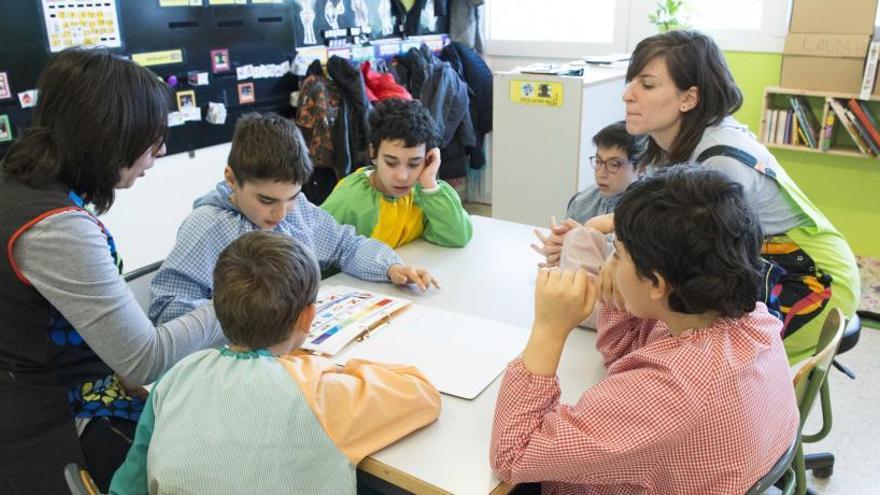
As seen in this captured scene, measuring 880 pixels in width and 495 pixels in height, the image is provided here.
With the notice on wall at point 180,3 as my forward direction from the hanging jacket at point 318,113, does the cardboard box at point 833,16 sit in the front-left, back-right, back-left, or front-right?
back-left

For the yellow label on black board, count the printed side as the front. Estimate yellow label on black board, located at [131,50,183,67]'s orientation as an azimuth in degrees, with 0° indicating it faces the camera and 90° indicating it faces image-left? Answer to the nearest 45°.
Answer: approximately 0°

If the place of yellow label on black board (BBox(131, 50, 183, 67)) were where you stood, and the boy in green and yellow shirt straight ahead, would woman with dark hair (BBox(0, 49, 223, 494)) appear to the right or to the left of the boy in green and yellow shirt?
right

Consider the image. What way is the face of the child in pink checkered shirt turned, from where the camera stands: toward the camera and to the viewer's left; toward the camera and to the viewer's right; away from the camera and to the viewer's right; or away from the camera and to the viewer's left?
away from the camera and to the viewer's left

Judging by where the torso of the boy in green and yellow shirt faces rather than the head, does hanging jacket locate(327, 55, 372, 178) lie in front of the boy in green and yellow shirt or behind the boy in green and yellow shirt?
behind

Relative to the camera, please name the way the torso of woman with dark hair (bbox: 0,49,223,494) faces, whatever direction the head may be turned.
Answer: to the viewer's right

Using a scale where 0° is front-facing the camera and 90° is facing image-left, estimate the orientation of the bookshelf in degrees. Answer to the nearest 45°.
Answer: approximately 0°

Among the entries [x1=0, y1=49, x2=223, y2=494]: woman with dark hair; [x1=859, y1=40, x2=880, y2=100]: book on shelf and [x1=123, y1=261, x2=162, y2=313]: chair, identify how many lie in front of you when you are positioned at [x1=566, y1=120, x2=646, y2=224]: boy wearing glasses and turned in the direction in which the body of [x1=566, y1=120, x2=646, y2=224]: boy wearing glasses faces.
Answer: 2

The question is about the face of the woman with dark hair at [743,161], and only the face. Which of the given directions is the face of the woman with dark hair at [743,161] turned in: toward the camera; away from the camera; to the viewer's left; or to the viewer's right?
to the viewer's left

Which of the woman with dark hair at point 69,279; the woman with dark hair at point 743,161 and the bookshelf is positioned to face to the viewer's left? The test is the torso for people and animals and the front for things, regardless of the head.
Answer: the woman with dark hair at point 743,161

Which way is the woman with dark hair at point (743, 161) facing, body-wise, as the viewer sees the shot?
to the viewer's left
